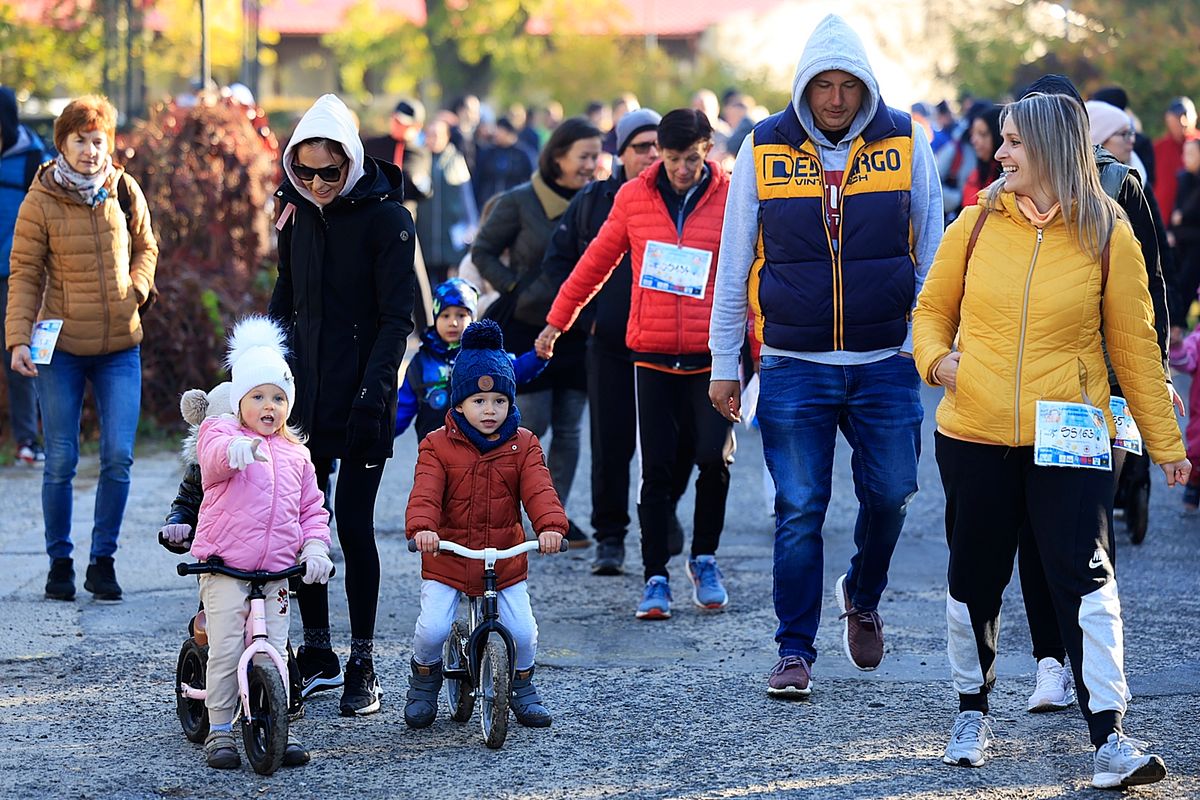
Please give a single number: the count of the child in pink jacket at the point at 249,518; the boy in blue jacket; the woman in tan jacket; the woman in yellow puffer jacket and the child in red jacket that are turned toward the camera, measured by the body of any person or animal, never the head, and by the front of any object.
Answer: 5

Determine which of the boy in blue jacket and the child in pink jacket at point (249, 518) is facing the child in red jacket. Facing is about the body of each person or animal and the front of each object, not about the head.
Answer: the boy in blue jacket

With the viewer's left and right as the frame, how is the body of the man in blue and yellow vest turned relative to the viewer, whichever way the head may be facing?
facing the viewer

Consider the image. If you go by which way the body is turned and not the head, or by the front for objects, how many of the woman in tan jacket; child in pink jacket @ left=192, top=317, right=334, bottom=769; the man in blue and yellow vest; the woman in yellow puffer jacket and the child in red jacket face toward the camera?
5

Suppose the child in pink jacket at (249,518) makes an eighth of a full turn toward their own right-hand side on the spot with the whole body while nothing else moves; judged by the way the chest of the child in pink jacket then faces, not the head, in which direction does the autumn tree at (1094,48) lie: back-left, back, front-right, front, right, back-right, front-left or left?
back

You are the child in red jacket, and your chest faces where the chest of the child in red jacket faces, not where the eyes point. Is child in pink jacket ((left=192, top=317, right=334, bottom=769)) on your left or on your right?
on your right

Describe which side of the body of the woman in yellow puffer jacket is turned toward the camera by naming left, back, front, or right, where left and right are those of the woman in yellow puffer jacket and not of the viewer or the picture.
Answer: front

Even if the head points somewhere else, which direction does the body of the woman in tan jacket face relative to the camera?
toward the camera

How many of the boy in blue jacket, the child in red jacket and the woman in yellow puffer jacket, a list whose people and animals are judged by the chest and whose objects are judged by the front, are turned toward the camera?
3

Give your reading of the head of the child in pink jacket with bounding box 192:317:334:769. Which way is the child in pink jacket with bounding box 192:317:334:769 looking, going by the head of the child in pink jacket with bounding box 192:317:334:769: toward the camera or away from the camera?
toward the camera

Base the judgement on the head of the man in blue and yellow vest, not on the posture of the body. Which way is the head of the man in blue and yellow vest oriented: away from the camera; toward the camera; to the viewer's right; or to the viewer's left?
toward the camera

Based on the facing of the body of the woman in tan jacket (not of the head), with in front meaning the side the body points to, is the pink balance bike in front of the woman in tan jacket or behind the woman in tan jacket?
in front

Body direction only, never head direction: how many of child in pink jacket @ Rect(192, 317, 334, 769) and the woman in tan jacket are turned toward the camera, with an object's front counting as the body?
2

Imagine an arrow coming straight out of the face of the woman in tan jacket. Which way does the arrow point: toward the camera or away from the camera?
toward the camera
